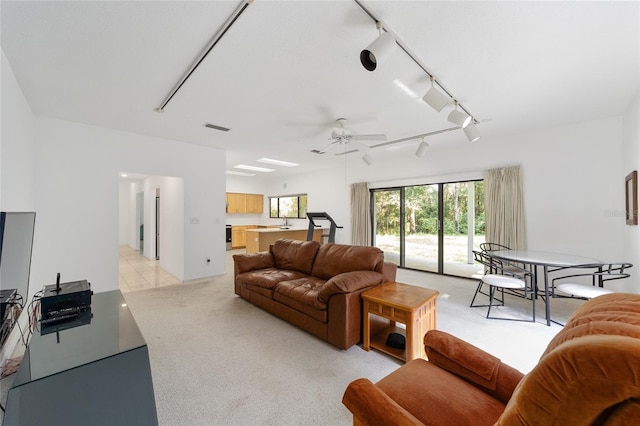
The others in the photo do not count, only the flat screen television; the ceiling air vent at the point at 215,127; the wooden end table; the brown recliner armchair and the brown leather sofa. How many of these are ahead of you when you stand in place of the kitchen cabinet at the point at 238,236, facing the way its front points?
5

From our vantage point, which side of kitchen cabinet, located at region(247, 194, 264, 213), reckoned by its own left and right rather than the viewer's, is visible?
front

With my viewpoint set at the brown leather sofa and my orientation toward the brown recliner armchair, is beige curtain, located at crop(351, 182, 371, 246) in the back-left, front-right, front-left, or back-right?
back-left

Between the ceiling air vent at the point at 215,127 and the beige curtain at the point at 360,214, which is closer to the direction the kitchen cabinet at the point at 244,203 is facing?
the ceiling air vent

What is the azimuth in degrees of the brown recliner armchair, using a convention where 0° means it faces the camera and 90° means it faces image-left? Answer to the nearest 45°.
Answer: approximately 135°

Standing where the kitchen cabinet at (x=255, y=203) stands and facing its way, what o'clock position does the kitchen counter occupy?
The kitchen counter is roughly at 12 o'clock from the kitchen cabinet.

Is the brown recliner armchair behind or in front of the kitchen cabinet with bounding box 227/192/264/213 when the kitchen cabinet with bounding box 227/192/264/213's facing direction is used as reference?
in front

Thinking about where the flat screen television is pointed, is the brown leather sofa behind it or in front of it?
in front

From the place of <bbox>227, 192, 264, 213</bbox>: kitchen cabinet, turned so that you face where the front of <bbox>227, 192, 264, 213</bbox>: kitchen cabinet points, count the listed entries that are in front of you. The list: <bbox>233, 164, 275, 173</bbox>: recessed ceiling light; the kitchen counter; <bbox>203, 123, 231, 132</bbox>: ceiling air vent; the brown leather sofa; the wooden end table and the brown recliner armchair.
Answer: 6

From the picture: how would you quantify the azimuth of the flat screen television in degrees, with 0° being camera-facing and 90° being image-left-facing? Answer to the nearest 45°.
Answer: approximately 270°

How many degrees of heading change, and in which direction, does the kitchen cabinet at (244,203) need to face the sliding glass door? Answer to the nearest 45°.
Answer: approximately 45° to its left

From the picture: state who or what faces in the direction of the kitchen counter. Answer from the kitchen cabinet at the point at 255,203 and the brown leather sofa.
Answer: the kitchen cabinet
